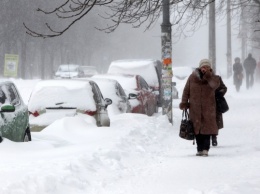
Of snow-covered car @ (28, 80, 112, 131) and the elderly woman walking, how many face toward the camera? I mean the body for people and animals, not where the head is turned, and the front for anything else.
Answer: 1

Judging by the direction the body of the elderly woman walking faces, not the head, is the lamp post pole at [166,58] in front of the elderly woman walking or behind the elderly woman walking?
behind

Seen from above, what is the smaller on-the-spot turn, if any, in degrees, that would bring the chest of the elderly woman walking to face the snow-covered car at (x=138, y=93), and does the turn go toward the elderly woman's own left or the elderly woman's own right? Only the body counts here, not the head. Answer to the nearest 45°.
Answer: approximately 180°

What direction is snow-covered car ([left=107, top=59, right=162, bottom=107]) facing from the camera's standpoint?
away from the camera

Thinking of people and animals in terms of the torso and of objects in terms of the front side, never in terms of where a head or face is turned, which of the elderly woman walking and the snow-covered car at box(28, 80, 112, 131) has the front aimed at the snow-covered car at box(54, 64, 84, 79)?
the snow-covered car at box(28, 80, 112, 131)

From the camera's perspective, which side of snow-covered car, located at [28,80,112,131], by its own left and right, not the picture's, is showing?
back

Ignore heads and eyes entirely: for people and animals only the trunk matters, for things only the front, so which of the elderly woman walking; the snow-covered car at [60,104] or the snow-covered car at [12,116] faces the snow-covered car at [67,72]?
the snow-covered car at [60,104]
